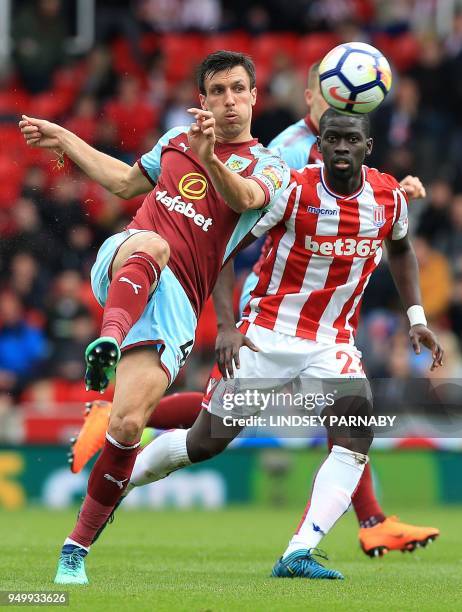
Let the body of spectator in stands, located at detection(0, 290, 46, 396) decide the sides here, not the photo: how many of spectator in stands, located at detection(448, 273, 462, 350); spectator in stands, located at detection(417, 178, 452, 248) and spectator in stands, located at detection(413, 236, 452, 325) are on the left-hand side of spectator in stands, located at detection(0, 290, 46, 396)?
3

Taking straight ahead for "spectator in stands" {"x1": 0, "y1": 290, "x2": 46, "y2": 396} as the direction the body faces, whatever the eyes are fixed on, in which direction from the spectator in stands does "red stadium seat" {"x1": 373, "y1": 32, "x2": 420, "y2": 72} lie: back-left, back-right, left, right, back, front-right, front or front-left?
back-left

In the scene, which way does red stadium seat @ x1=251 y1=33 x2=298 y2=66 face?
toward the camera

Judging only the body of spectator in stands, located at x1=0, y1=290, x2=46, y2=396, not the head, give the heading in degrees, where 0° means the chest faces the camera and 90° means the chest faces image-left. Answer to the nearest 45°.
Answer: approximately 0°

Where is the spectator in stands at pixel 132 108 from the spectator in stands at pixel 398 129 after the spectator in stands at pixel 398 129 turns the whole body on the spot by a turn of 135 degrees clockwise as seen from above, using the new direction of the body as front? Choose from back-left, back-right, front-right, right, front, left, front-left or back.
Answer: front-left

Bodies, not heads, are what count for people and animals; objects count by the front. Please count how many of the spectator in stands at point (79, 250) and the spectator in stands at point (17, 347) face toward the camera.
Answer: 2

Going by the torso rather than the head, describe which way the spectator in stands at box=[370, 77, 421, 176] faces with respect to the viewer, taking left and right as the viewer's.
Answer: facing the viewer

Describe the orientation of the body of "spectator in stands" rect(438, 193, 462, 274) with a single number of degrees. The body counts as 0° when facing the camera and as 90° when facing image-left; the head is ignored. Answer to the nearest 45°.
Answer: approximately 0°

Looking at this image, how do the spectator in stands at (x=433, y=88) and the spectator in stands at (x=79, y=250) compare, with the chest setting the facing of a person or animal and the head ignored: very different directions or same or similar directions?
same or similar directions

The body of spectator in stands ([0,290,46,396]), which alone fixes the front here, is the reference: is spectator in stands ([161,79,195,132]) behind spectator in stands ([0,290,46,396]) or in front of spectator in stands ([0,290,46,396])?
behind

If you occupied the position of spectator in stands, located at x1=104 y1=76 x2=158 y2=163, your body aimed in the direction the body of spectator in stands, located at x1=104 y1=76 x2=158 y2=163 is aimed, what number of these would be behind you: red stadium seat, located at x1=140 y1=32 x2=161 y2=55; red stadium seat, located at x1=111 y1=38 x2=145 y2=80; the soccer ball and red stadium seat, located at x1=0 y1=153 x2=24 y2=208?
2
